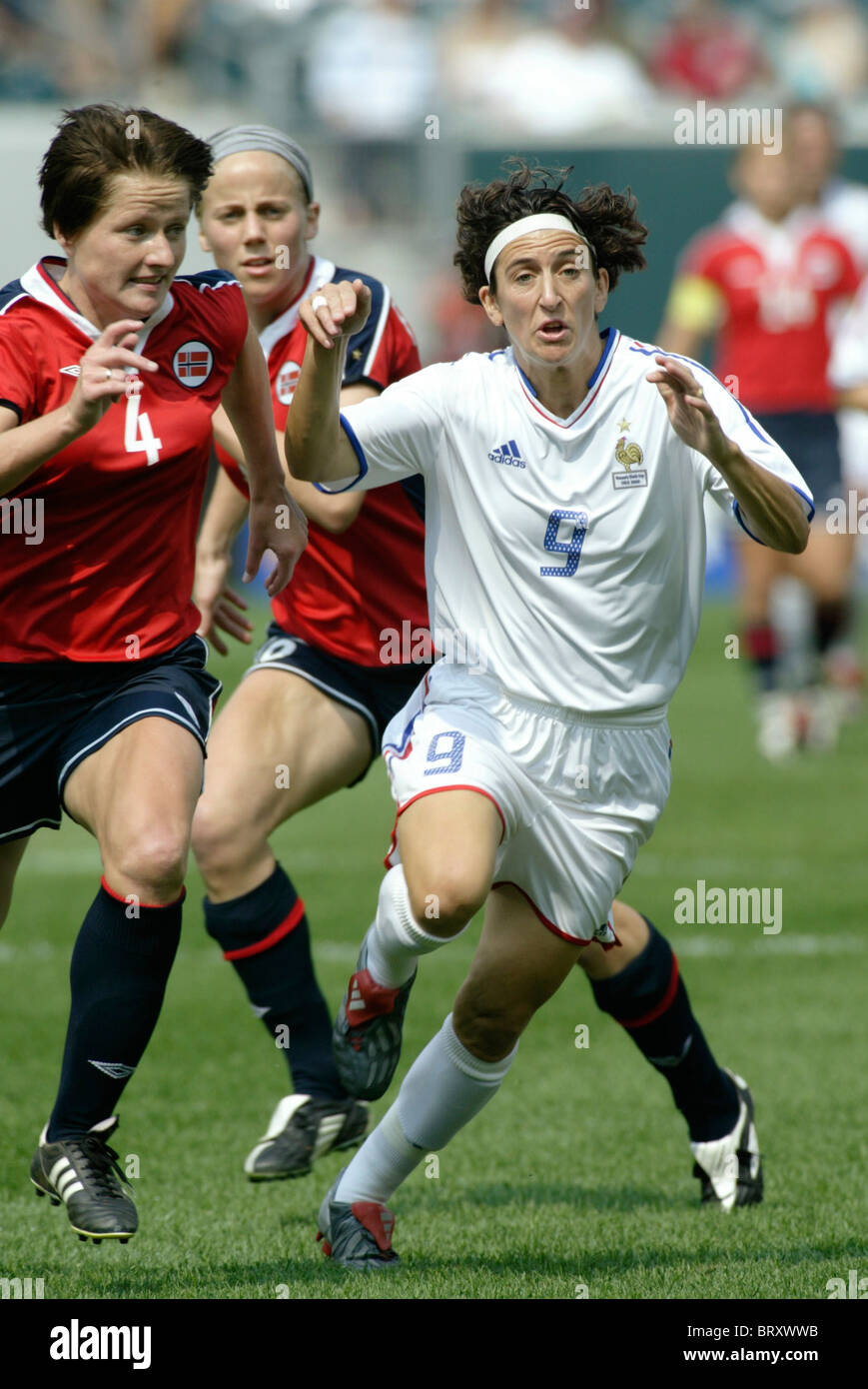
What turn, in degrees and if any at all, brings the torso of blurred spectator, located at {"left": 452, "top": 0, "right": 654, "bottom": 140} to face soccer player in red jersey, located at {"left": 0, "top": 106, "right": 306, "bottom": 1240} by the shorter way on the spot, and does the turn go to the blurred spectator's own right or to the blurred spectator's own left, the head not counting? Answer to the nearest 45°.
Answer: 0° — they already face them

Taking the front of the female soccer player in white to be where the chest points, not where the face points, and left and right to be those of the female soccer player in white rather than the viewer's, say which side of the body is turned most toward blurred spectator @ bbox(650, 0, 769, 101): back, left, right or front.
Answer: back

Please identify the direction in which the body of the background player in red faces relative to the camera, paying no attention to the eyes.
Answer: toward the camera

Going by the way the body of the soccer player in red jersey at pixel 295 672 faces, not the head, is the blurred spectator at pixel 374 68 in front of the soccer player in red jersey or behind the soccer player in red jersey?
behind

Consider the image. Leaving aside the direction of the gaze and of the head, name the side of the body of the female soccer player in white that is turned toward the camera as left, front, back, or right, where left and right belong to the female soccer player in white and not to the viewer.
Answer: front

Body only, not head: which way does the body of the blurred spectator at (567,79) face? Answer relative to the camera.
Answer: toward the camera

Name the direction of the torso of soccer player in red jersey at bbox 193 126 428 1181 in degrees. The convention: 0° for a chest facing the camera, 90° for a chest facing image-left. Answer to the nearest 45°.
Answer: approximately 45°

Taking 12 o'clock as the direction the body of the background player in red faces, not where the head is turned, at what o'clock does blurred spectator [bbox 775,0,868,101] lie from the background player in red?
The blurred spectator is roughly at 6 o'clock from the background player in red.

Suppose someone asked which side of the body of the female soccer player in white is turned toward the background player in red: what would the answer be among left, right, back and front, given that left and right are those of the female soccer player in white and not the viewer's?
back

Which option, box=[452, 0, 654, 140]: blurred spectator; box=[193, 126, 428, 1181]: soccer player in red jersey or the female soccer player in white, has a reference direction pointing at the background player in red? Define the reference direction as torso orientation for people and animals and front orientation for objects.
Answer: the blurred spectator

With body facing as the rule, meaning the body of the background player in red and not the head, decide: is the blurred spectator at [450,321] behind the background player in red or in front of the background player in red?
behind

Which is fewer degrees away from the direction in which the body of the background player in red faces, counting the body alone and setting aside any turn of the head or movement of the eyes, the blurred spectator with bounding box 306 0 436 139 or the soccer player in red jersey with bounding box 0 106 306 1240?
the soccer player in red jersey

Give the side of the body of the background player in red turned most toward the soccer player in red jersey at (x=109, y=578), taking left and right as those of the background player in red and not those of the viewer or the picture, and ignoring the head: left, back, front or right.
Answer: front

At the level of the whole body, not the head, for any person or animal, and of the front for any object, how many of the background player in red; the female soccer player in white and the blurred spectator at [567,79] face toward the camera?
3
